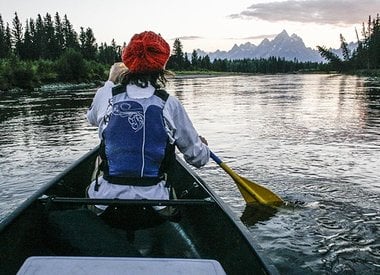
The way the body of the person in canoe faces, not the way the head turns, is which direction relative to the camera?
away from the camera

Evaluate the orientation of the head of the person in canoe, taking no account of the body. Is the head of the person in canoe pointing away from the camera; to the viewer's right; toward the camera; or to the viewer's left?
away from the camera
